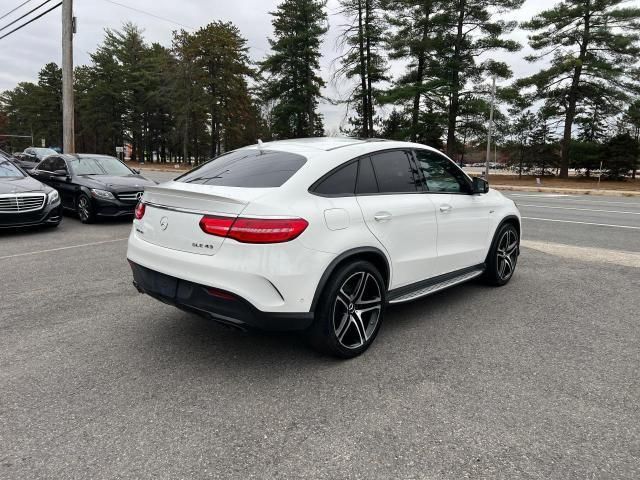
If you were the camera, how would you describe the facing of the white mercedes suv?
facing away from the viewer and to the right of the viewer

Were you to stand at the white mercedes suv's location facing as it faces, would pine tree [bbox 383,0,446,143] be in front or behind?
in front

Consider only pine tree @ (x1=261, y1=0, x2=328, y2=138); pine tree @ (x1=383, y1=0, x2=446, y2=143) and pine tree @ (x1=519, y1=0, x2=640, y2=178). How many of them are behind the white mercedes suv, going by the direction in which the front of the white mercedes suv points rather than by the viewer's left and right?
0

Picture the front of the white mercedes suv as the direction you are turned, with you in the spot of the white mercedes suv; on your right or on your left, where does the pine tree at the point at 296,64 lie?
on your left

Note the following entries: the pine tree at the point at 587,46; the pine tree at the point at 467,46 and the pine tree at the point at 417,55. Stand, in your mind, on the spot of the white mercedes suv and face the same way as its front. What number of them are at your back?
0

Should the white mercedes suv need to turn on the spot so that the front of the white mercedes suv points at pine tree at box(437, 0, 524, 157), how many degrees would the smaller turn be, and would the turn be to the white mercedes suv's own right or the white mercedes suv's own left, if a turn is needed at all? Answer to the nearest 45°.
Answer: approximately 45° to the white mercedes suv's own left

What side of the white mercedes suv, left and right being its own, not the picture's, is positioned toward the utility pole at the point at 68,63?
left
